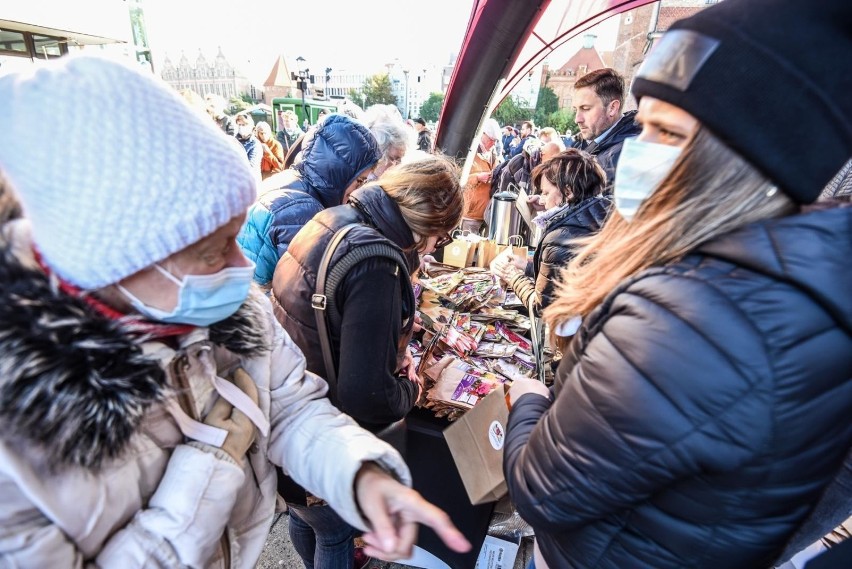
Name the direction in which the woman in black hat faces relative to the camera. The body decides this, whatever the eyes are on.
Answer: to the viewer's left

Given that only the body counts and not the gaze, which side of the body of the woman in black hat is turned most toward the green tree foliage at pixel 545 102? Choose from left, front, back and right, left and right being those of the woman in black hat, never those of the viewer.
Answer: right

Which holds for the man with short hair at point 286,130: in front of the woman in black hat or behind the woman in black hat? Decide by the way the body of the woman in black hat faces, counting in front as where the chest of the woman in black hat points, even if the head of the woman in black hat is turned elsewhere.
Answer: in front

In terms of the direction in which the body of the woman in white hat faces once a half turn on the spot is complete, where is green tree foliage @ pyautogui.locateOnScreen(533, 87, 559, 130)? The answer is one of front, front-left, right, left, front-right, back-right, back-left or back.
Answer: right

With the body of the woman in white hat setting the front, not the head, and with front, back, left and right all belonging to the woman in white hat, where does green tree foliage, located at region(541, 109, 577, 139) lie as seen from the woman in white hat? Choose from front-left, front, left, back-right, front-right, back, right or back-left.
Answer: left

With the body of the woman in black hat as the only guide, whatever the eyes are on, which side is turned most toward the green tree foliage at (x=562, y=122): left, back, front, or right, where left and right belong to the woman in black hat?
right

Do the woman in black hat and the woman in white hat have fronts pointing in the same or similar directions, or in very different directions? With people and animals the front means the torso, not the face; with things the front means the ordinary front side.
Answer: very different directions

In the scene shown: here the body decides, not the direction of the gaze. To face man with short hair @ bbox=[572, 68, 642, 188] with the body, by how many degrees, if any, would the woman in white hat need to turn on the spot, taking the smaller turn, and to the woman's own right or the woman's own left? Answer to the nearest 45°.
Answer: approximately 90° to the woman's own left

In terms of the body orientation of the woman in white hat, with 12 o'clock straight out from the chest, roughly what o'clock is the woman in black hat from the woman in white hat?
The woman in black hat is roughly at 11 o'clock from the woman in white hat.

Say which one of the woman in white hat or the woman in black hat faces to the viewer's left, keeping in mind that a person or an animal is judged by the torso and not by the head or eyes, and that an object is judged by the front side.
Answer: the woman in black hat

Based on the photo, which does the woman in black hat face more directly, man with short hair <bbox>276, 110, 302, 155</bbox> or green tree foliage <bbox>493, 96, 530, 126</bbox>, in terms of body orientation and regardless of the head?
the man with short hair

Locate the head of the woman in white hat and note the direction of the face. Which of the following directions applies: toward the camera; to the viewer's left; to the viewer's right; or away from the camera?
to the viewer's right

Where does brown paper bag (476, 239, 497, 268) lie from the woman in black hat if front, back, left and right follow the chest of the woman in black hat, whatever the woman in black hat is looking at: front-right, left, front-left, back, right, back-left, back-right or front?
front-right

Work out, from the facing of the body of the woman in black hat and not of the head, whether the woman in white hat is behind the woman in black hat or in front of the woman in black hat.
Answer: in front

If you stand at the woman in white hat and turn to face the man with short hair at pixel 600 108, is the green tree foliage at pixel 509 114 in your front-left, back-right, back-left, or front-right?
front-left

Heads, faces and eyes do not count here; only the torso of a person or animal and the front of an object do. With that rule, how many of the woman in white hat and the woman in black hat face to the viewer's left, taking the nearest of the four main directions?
1

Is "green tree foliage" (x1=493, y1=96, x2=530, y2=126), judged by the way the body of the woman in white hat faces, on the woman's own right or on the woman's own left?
on the woman's own left
